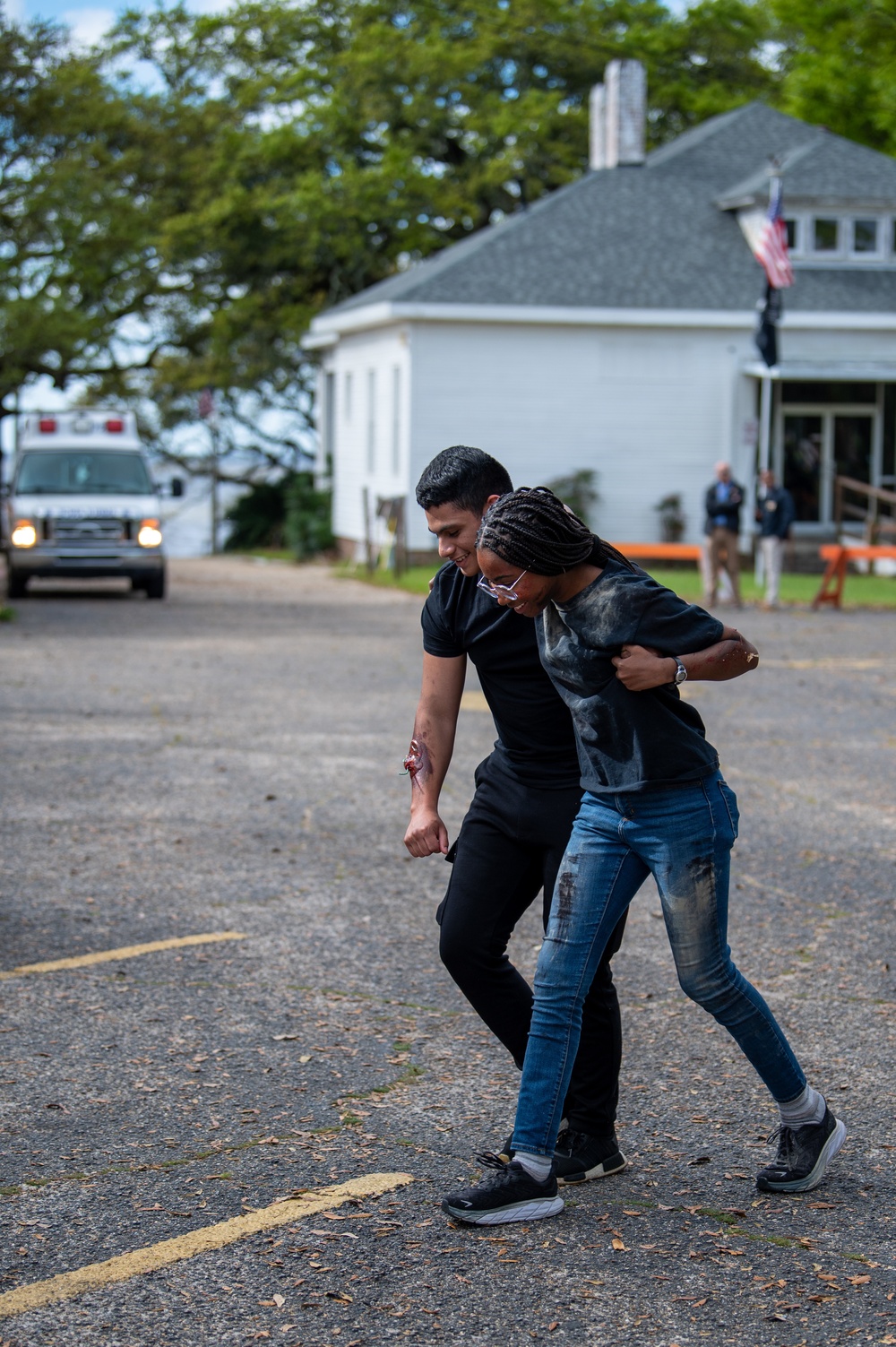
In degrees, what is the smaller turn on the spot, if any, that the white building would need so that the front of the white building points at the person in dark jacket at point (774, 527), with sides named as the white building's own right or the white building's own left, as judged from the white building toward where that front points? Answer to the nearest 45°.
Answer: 0° — it already faces them

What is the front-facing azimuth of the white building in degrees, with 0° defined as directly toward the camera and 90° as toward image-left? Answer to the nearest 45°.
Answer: approximately 0°

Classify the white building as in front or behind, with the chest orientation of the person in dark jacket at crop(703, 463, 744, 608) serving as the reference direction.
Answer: behind

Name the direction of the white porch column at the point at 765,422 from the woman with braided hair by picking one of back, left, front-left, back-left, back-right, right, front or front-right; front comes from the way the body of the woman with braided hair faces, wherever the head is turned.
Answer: back-right

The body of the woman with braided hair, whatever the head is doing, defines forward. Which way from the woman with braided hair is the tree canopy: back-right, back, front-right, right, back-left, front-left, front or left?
back-right

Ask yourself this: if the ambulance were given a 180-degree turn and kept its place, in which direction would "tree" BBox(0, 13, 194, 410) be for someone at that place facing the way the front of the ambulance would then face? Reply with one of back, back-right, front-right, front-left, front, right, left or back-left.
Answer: front

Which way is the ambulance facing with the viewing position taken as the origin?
facing the viewer

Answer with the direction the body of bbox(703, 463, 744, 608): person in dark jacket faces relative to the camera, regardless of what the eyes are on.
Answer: toward the camera

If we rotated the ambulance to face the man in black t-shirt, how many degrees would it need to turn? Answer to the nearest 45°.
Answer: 0° — it already faces them

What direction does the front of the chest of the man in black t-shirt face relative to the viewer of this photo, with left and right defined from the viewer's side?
facing the viewer and to the left of the viewer

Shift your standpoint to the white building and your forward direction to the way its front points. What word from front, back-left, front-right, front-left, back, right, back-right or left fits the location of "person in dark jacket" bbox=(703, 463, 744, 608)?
front
